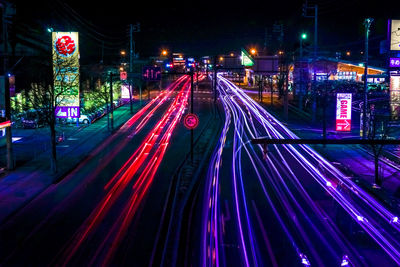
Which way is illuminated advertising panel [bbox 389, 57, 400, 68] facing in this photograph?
toward the camera

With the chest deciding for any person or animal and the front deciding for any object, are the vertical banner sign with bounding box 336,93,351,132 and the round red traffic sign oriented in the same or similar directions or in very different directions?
same or similar directions

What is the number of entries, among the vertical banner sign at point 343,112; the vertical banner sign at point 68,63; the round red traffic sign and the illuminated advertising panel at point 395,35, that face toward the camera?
4

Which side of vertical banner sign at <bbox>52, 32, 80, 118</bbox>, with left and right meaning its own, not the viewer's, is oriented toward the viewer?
front

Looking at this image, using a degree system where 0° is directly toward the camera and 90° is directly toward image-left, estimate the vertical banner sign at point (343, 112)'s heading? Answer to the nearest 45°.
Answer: approximately 0°

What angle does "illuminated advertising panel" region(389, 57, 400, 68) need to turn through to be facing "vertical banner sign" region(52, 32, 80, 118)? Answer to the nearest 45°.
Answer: approximately 45° to its right

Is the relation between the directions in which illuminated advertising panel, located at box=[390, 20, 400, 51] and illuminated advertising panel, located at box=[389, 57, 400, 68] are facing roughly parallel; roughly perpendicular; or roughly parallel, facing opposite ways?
roughly parallel

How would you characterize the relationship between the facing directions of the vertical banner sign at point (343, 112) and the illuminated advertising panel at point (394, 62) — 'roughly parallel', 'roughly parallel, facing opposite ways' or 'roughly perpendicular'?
roughly parallel

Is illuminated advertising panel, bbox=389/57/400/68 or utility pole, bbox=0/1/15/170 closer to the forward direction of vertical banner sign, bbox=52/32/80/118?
the utility pole

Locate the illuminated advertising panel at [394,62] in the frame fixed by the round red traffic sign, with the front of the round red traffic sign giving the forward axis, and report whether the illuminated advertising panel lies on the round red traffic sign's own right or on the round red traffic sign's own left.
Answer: on the round red traffic sign's own left

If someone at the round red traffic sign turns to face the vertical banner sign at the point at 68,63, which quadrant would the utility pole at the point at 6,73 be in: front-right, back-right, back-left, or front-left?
front-left

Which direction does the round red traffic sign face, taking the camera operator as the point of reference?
facing the viewer

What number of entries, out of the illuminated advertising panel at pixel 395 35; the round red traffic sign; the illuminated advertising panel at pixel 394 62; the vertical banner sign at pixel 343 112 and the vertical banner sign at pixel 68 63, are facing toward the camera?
5

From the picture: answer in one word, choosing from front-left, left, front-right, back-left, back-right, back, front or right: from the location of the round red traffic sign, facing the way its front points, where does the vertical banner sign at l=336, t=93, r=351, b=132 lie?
back-left
